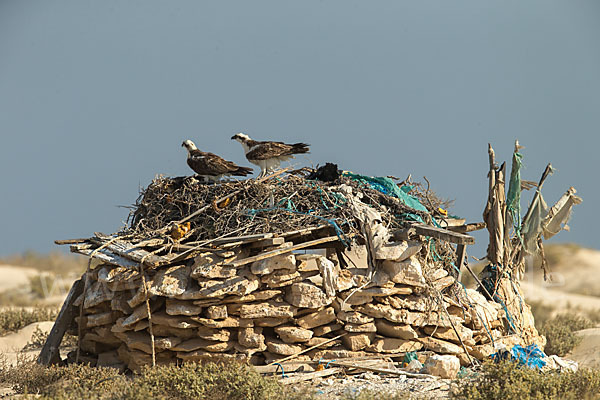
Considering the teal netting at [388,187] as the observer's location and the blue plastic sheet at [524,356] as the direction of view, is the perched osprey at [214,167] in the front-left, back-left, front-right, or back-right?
back-right

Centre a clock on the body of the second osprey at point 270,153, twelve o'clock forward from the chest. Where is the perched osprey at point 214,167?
The perched osprey is roughly at 12 o'clock from the second osprey.

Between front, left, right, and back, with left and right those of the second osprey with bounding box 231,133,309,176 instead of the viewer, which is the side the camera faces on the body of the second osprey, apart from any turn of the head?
left

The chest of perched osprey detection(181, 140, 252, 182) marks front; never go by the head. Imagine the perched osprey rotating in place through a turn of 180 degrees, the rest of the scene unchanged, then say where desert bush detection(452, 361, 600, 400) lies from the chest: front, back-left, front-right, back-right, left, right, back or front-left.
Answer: front-right

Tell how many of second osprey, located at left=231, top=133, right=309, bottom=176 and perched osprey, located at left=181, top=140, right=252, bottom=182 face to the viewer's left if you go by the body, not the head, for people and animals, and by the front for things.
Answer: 2

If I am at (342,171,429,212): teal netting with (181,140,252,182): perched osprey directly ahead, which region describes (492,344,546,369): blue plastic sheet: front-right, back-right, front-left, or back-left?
back-left

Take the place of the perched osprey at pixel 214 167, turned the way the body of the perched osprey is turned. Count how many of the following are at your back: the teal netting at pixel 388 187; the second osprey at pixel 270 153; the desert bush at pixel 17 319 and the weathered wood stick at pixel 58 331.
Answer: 2

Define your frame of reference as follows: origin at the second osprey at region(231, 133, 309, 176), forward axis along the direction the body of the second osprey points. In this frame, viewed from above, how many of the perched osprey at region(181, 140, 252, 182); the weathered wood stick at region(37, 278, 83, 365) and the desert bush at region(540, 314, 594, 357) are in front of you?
2

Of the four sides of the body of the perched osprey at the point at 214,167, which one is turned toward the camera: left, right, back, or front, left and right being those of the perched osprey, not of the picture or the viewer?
left

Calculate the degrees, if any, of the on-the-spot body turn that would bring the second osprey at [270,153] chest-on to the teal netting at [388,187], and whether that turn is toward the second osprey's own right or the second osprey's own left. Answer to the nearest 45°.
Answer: approximately 180°

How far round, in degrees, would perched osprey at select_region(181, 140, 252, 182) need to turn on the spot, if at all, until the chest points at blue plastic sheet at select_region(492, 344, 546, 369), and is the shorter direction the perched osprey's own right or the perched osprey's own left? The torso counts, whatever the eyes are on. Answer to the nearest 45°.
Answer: approximately 180°

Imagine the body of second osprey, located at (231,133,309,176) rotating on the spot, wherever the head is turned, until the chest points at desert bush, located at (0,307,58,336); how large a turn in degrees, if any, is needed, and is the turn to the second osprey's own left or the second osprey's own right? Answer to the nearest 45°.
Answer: approximately 45° to the second osprey's own right
